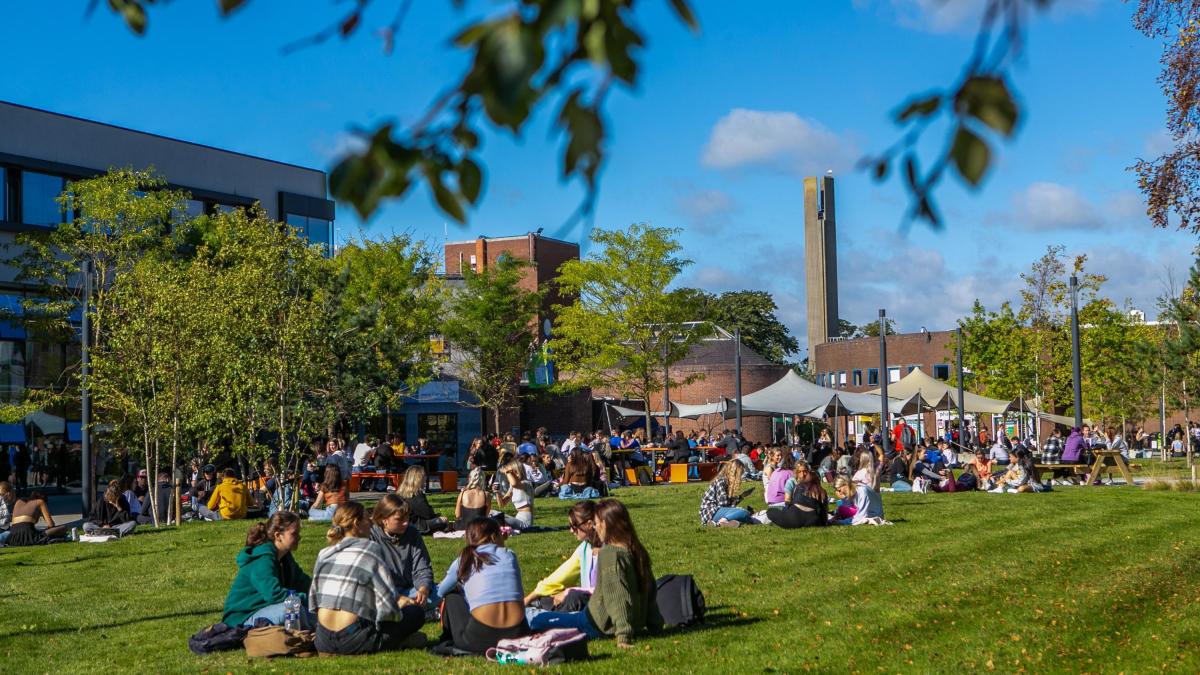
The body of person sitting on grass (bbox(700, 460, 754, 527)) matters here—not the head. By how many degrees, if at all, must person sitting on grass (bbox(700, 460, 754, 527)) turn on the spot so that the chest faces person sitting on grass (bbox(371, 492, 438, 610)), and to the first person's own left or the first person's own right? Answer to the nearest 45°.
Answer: approximately 90° to the first person's own right

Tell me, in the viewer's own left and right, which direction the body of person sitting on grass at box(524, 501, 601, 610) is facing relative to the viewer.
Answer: facing to the left of the viewer

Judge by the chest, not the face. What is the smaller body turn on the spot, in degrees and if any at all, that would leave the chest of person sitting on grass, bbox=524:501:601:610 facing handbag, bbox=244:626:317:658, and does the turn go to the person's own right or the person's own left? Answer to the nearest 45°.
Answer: approximately 45° to the person's own left

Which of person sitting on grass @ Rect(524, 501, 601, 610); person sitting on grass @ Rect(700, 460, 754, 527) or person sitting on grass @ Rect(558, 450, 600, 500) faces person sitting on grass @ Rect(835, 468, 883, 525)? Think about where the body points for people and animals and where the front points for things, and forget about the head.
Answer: person sitting on grass @ Rect(700, 460, 754, 527)

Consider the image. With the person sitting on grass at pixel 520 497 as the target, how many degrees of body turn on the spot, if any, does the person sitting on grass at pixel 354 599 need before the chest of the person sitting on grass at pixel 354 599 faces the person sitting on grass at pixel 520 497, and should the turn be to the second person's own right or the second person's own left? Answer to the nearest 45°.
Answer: approximately 45° to the second person's own left

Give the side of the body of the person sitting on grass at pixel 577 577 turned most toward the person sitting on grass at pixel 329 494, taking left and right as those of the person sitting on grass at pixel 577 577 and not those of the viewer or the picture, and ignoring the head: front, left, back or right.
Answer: right

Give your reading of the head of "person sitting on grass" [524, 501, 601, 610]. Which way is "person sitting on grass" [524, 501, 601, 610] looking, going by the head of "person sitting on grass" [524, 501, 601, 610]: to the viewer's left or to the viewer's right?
to the viewer's left

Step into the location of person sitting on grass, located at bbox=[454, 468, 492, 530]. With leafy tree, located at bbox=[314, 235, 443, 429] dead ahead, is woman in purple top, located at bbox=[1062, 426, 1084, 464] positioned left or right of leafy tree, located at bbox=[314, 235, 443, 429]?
right

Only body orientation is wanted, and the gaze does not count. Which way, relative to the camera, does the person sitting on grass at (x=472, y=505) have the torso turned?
away from the camera

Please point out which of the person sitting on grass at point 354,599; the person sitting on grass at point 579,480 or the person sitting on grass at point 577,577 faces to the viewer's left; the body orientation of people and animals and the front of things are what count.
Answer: the person sitting on grass at point 577,577

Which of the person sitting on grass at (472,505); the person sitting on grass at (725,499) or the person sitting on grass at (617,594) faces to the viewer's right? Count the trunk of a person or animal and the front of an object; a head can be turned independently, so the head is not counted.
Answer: the person sitting on grass at (725,499)

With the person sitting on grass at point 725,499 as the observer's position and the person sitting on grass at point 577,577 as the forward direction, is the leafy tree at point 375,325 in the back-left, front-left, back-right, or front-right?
back-right
